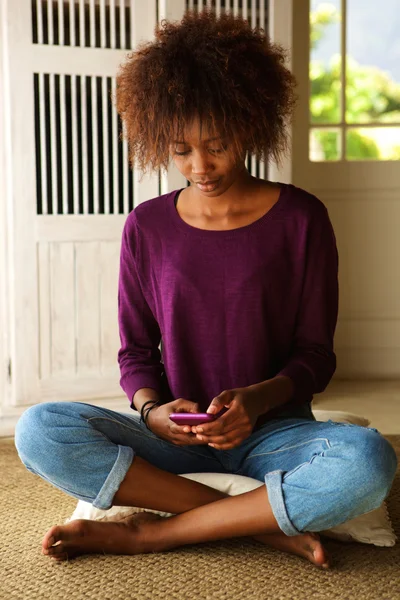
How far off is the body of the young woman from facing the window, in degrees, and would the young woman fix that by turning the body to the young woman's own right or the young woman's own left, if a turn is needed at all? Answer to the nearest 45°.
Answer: approximately 180°

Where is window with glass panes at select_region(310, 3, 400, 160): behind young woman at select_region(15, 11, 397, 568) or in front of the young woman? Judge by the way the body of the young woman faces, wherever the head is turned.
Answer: behind

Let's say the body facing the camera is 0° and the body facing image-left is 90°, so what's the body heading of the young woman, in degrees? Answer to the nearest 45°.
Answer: approximately 0°
